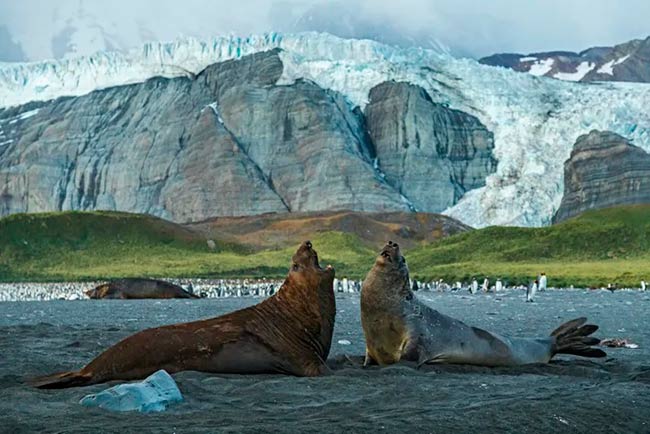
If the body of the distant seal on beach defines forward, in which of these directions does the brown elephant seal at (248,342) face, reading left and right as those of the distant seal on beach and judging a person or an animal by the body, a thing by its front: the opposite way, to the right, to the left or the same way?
the opposite way

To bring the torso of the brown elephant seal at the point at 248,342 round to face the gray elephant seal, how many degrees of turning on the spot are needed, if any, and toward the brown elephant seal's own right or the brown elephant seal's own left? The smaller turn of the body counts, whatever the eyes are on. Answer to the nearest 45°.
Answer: approximately 45° to the brown elephant seal's own left

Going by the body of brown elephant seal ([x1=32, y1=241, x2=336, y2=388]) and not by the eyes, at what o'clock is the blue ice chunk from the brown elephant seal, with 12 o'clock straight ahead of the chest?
The blue ice chunk is roughly at 4 o'clock from the brown elephant seal.

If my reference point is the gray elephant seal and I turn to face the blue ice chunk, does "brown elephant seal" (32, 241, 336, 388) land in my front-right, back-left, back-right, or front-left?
front-right

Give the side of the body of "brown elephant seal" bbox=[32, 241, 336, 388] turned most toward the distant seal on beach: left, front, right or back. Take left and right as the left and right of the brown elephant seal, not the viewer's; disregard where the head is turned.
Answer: left

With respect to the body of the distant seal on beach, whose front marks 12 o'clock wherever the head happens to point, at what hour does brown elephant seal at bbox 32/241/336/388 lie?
The brown elephant seal is roughly at 9 o'clock from the distant seal on beach.

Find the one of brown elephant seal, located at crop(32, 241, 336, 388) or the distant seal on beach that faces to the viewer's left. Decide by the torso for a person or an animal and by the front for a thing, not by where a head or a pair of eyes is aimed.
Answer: the distant seal on beach

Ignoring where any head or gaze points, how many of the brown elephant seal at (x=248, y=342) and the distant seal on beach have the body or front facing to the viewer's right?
1

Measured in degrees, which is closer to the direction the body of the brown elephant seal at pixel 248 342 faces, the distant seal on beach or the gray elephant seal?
the gray elephant seal

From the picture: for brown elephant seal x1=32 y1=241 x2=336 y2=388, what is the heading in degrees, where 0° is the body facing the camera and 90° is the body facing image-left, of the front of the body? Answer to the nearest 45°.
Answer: approximately 270°

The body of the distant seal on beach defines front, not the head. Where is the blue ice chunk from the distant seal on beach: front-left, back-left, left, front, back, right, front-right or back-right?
left

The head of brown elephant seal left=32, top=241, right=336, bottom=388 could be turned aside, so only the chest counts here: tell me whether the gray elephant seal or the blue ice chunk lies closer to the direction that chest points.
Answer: the gray elephant seal

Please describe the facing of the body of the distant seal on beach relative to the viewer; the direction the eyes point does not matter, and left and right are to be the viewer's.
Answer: facing to the left of the viewer
